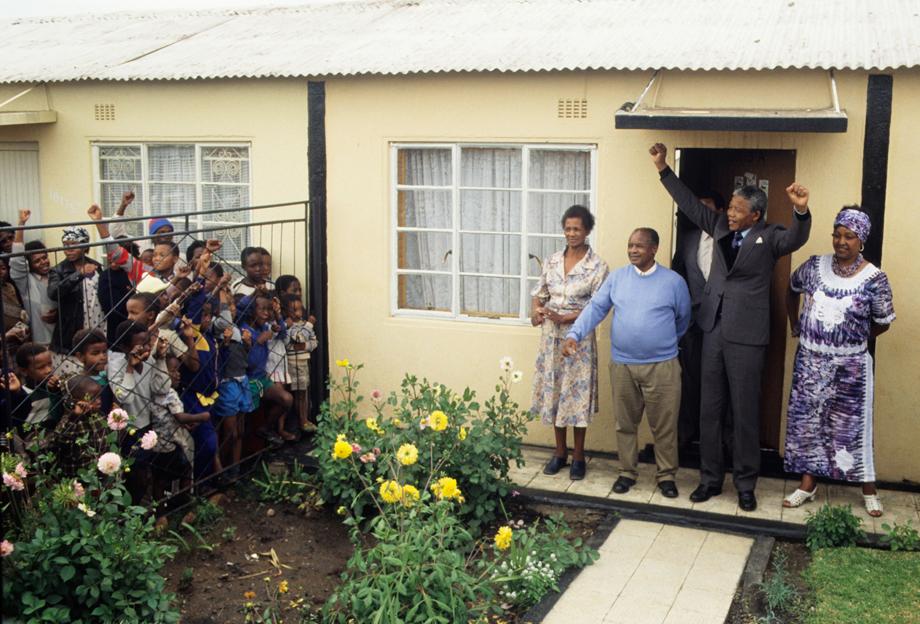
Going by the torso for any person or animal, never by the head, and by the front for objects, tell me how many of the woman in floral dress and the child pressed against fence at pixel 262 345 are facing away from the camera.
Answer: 0

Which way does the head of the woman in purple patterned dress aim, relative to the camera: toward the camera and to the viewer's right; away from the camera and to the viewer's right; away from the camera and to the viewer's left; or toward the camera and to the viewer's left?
toward the camera and to the viewer's left

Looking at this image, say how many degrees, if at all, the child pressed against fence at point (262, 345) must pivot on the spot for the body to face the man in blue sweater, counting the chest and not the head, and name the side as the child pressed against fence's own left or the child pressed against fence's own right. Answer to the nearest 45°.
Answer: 0° — they already face them

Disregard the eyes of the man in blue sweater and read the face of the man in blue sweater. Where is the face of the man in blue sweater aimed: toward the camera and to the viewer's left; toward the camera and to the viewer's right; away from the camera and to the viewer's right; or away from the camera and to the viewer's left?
toward the camera and to the viewer's left

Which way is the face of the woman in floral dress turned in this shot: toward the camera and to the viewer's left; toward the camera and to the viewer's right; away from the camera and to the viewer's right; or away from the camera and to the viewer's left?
toward the camera and to the viewer's left

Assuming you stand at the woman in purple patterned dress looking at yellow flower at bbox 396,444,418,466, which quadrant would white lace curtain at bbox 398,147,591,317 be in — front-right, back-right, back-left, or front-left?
front-right

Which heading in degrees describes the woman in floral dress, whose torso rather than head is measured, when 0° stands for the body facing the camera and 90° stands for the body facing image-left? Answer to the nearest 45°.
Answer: approximately 45°

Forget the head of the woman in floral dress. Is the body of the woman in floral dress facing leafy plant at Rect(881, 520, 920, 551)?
no

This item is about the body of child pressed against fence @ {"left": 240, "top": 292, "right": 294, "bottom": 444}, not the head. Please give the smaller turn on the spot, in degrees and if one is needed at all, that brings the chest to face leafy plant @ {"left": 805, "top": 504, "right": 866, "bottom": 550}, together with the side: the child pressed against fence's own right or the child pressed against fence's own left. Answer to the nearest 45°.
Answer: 0° — they already face it

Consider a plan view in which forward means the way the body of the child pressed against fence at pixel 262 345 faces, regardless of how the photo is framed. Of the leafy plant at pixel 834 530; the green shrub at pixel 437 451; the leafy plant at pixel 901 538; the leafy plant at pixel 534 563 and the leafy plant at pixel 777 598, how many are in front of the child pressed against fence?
5

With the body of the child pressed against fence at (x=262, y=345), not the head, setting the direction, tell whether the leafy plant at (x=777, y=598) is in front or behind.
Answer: in front

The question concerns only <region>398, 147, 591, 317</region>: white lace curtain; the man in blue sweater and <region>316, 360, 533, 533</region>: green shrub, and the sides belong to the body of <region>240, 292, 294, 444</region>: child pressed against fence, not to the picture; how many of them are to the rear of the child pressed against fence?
0

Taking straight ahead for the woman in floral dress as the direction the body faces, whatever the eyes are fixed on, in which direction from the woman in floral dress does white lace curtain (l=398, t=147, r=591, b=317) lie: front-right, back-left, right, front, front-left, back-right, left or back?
right

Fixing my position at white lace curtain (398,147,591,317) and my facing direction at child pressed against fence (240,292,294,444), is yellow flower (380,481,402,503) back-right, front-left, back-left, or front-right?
front-left

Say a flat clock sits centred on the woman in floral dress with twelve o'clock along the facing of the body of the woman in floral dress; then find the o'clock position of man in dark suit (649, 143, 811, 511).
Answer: The man in dark suit is roughly at 8 o'clock from the woman in floral dress.

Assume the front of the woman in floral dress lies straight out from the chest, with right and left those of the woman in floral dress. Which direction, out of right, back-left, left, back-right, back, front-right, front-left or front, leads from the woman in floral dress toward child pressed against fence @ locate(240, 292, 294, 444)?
front-right

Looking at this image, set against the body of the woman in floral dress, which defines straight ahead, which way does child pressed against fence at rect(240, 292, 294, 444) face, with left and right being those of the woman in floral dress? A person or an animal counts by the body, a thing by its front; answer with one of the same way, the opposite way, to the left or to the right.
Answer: to the left

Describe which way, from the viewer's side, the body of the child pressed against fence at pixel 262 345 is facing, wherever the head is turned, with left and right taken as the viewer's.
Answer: facing the viewer and to the right of the viewer

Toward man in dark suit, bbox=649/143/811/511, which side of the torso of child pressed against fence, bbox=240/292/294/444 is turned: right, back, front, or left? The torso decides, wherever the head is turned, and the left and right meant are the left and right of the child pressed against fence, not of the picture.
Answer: front

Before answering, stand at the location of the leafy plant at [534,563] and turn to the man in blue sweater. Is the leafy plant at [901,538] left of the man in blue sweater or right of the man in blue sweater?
right

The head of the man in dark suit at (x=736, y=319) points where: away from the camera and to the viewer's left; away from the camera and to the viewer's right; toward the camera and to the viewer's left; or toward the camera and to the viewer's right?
toward the camera and to the viewer's left
